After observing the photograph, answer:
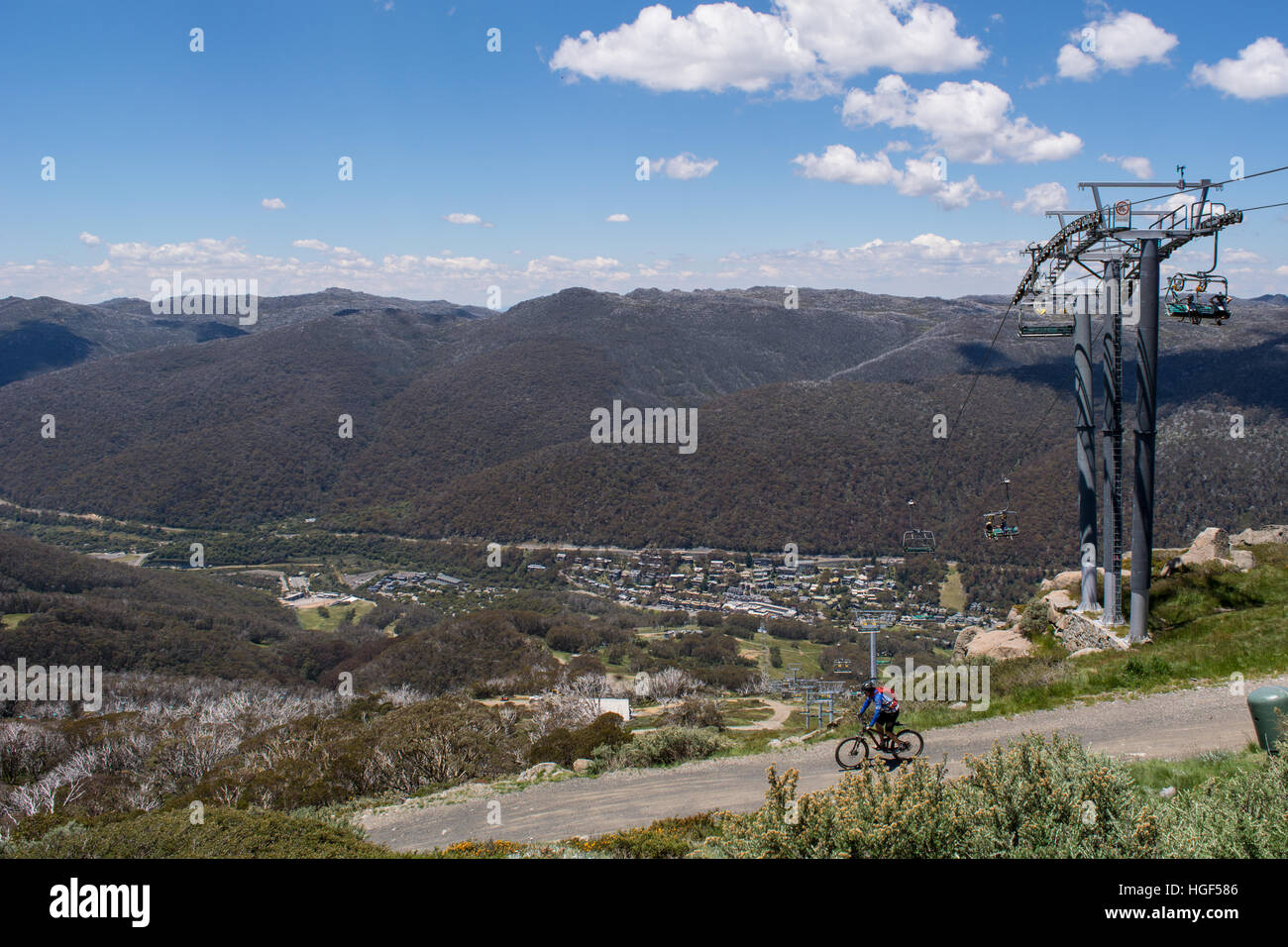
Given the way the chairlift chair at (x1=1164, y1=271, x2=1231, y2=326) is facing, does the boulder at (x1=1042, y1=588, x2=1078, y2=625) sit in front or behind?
behind

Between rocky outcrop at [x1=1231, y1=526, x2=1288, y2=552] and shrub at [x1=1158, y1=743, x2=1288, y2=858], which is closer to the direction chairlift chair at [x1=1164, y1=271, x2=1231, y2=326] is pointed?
the shrub

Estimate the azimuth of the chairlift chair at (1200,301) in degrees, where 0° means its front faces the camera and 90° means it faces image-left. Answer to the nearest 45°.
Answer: approximately 0°

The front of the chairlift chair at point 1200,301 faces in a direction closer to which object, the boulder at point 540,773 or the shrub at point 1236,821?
the shrub

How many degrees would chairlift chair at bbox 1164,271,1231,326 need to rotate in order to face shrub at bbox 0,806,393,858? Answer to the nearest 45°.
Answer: approximately 45° to its right

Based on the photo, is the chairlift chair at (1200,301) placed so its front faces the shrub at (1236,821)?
yes

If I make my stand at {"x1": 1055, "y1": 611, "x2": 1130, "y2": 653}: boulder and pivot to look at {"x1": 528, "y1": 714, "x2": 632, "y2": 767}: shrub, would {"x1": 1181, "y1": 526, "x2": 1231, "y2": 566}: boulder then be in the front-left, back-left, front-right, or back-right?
back-right

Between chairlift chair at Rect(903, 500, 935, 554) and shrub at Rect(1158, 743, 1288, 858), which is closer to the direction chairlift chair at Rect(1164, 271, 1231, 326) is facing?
the shrub

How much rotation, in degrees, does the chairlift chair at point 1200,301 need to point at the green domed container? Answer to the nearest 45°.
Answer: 0° — it already faces it
